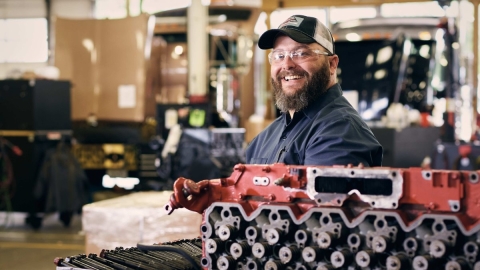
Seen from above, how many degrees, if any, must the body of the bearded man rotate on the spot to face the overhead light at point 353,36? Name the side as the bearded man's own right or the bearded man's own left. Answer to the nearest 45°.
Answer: approximately 135° to the bearded man's own right

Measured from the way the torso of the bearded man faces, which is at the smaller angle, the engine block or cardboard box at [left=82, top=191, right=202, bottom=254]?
the engine block

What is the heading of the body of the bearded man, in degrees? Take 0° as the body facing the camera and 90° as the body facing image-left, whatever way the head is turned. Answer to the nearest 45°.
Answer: approximately 45°

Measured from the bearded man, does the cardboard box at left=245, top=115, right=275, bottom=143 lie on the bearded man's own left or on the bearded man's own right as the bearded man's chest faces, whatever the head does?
on the bearded man's own right

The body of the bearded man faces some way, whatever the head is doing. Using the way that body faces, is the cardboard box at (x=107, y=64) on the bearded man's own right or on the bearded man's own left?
on the bearded man's own right

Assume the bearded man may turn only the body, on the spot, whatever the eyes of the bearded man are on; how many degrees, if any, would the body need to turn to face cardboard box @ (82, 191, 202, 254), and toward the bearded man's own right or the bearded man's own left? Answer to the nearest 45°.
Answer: approximately 90° to the bearded man's own right

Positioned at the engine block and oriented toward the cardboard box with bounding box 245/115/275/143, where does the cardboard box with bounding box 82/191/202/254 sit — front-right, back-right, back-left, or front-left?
front-left

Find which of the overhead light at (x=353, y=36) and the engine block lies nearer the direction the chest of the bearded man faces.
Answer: the engine block

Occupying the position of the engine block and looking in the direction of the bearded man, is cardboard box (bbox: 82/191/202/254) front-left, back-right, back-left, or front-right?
front-left

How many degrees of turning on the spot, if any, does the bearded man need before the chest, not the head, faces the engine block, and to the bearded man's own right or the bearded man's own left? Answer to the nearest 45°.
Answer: approximately 45° to the bearded man's own left

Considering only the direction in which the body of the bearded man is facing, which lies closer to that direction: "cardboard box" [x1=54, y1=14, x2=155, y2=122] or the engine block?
the engine block
